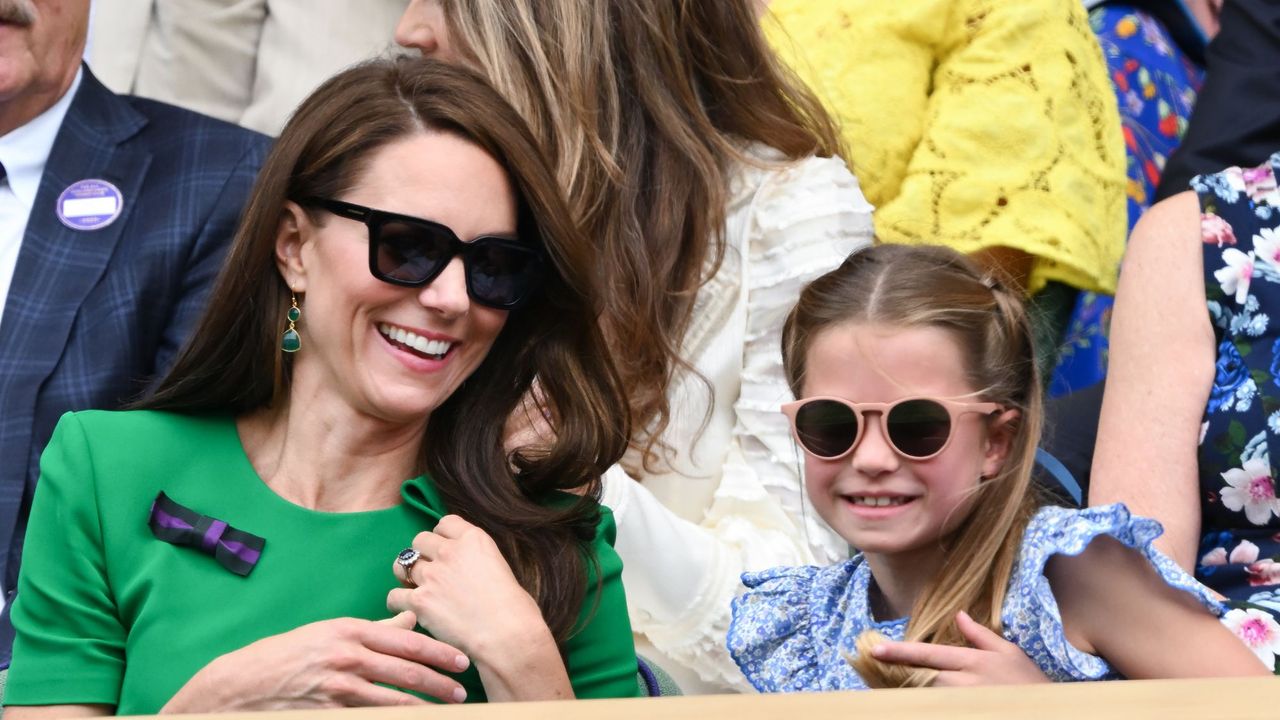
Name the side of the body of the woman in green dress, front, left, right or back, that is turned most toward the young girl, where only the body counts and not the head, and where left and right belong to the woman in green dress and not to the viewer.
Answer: left

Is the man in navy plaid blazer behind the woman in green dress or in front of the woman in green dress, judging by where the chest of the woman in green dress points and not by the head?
behind

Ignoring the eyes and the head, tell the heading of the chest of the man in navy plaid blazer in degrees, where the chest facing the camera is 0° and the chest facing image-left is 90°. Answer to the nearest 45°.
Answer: approximately 0°

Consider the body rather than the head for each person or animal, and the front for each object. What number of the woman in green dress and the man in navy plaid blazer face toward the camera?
2

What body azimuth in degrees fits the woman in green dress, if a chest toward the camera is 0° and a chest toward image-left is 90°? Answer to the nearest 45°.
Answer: approximately 0°

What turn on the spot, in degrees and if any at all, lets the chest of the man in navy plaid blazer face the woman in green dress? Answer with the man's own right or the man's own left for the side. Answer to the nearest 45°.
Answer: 0° — they already face them

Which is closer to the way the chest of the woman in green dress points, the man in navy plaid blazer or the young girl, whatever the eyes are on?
the young girl

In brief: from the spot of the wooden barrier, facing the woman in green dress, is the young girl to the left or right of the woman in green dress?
right
